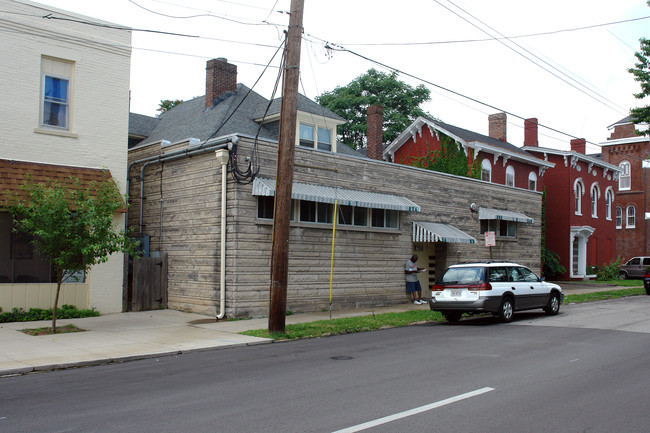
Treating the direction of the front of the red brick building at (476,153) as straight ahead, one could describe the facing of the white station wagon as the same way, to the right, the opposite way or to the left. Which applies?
to the left

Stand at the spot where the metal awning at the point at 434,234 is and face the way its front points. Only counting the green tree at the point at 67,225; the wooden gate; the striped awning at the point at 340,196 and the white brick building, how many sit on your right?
4

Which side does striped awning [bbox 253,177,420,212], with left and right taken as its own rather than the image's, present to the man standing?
left

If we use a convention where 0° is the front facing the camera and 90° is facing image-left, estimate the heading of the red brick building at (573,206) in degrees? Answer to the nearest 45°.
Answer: approximately 315°

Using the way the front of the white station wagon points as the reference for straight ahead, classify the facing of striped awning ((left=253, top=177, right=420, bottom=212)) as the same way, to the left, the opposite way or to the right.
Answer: to the right

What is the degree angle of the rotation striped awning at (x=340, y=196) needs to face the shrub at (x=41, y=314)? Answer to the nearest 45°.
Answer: approximately 135° to its right

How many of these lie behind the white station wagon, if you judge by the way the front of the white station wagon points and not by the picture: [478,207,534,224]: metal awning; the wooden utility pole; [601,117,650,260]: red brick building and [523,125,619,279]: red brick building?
1

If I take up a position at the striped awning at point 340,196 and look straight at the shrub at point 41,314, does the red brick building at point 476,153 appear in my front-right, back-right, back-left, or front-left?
back-right

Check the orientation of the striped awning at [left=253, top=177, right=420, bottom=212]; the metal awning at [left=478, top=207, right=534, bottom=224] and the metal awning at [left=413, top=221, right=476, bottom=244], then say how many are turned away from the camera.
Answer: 0

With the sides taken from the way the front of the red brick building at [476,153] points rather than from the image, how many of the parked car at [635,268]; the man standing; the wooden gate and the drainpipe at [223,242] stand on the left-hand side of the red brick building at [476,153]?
1

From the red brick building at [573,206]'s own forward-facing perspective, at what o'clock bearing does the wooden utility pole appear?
The wooden utility pole is roughly at 2 o'clock from the red brick building.

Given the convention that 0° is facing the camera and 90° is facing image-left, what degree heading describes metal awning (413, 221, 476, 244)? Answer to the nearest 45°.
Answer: approximately 315°

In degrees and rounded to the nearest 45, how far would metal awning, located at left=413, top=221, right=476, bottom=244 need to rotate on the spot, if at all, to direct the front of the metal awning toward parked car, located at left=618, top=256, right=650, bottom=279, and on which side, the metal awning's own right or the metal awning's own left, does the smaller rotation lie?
approximately 90° to the metal awning's own left

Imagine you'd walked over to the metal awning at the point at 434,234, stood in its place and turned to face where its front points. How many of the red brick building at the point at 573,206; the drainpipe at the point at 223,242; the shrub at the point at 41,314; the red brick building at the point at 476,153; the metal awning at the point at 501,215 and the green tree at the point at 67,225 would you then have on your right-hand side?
3

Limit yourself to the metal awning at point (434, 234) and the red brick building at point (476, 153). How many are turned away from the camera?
0

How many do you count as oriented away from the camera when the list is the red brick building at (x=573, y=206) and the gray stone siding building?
0

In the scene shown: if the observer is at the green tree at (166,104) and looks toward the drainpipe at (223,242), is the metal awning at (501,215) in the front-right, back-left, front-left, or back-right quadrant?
front-left

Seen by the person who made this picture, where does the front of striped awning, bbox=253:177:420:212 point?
facing the viewer and to the right of the viewer

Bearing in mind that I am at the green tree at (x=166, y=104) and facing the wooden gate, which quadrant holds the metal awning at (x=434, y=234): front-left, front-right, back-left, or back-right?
front-left
